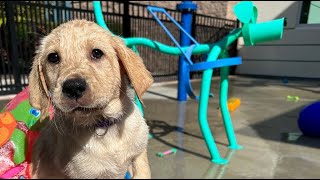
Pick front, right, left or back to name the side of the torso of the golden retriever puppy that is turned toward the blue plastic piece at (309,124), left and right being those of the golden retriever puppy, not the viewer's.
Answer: left

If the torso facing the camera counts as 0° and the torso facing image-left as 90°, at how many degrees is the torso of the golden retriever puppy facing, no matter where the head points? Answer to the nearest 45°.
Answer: approximately 0°

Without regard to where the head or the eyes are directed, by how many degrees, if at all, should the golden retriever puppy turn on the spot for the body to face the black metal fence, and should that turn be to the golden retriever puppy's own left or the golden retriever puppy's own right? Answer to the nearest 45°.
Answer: approximately 180°

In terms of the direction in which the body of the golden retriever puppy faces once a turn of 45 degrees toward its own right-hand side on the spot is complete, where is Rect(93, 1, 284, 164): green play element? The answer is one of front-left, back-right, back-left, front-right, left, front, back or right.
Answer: back
